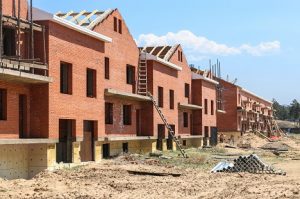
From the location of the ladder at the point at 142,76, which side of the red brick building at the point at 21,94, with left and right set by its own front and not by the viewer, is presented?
left

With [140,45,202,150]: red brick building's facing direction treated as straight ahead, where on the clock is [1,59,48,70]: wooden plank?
The wooden plank is roughly at 2 o'clock from the red brick building.

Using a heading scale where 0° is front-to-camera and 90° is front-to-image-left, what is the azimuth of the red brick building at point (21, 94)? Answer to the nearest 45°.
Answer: approximately 315°

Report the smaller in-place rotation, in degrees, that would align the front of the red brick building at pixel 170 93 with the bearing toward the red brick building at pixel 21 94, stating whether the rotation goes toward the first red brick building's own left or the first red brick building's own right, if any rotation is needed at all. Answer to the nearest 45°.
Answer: approximately 45° to the first red brick building's own right

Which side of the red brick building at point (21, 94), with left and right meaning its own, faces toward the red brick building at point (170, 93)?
left

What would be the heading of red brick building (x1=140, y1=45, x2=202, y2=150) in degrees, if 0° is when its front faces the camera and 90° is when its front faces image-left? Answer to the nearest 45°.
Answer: approximately 315°

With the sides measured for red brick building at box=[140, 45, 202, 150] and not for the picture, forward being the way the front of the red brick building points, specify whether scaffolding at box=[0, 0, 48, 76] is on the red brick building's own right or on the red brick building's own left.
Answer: on the red brick building's own right
